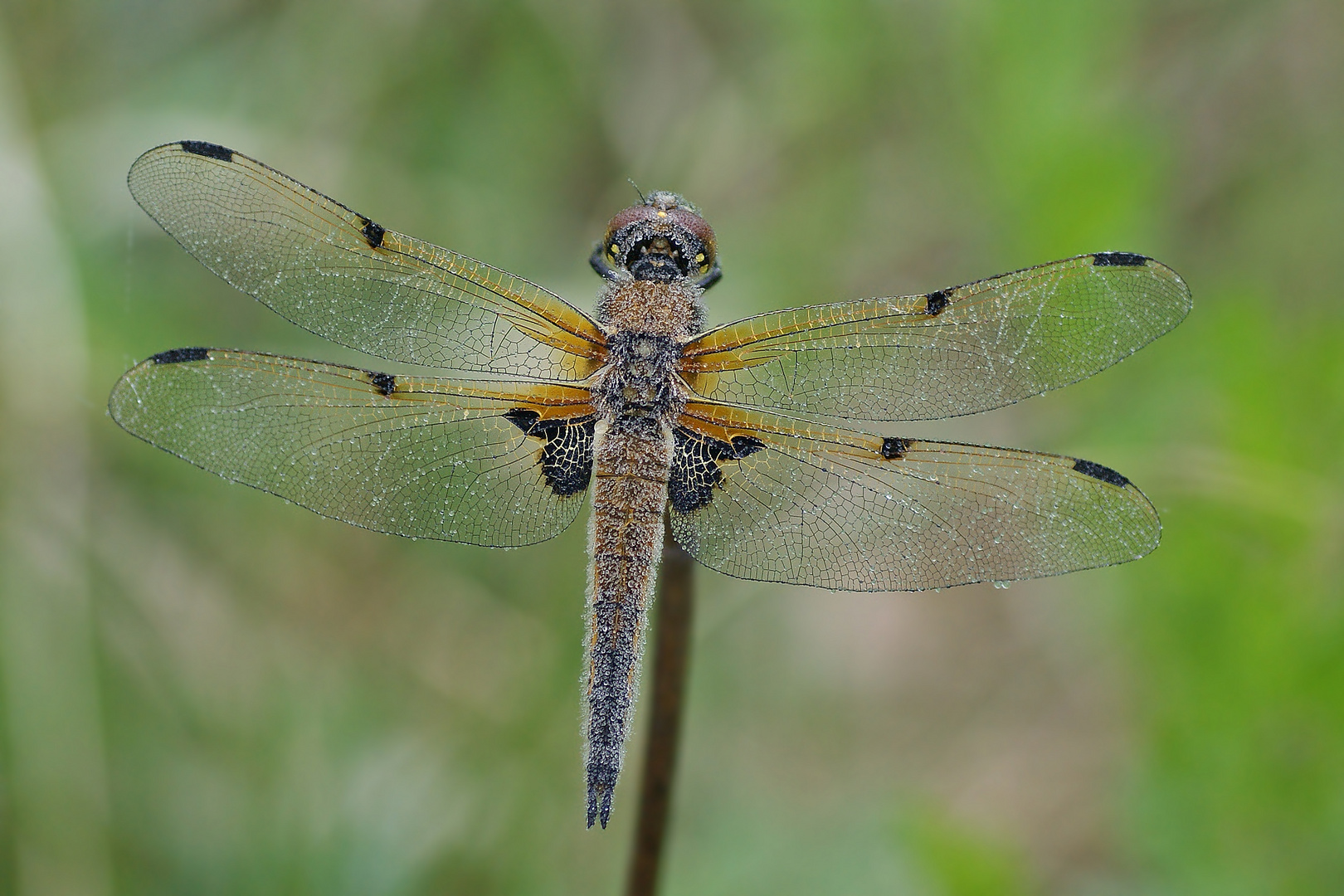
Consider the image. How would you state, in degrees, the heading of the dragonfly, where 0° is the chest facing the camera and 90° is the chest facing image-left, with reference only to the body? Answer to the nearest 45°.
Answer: approximately 180°
